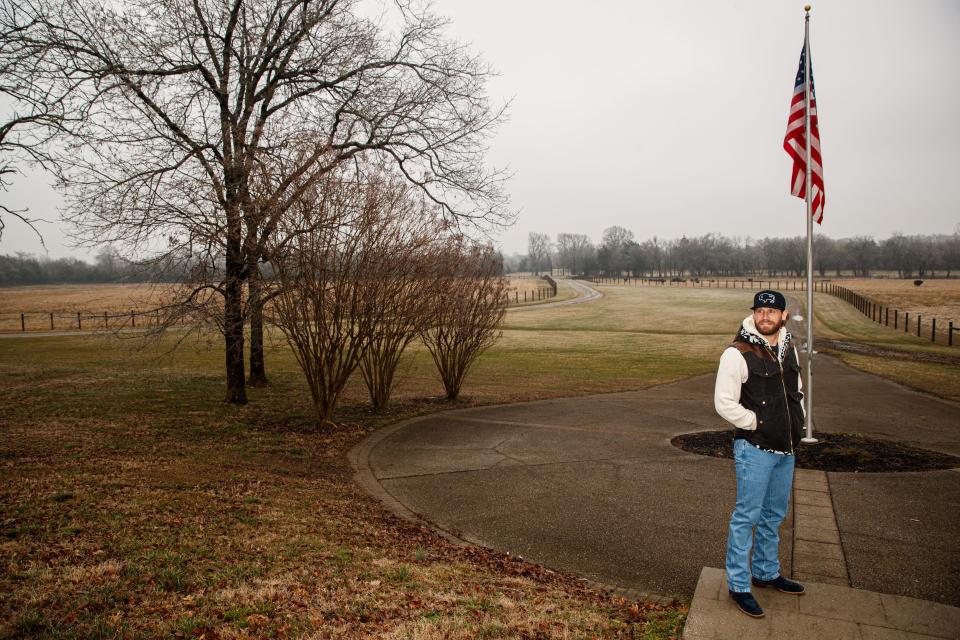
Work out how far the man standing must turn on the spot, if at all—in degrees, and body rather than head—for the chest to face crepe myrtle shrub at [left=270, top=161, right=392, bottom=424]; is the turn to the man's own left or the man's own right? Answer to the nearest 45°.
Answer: approximately 180°

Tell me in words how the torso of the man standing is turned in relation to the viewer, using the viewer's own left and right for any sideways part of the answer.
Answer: facing the viewer and to the right of the viewer

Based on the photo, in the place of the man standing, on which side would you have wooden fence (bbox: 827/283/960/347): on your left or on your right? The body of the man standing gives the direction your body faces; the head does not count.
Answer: on your left

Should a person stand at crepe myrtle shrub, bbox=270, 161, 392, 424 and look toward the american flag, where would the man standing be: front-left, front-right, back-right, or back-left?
front-right

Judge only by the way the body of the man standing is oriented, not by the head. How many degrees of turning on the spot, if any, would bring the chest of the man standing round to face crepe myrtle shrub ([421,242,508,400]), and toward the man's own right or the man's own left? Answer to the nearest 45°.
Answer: approximately 180°

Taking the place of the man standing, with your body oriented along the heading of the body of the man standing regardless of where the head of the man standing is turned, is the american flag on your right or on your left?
on your left

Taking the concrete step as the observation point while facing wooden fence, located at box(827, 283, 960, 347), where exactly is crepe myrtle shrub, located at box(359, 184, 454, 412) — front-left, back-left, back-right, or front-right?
front-left

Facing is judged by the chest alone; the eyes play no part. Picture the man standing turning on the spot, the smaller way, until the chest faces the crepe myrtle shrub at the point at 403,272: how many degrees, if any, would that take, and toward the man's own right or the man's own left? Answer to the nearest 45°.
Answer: approximately 180°
